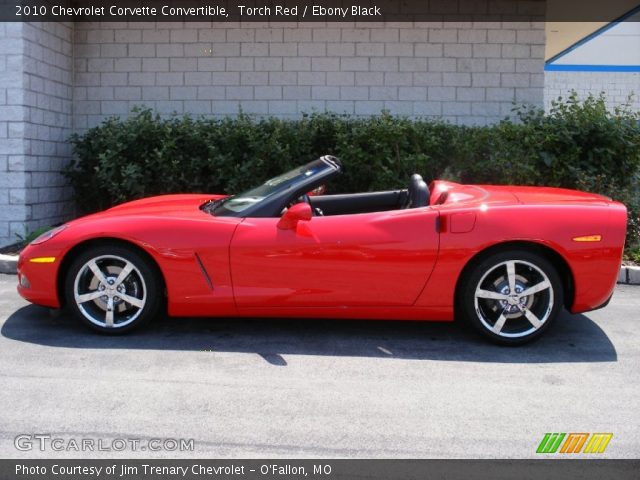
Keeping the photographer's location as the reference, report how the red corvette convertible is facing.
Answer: facing to the left of the viewer

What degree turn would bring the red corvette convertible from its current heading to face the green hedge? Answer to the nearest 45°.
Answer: approximately 90° to its right
